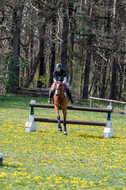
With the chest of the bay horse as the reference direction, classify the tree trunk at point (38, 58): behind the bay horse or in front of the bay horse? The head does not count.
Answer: behind

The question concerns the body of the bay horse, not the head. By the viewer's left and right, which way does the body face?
facing the viewer

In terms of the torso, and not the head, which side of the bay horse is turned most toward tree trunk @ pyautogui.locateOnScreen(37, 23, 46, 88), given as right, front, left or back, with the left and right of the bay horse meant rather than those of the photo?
back

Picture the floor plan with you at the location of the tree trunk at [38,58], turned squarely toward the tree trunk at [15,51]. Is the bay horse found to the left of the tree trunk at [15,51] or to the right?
left

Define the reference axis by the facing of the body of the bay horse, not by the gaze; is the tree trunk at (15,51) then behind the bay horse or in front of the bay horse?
behind
